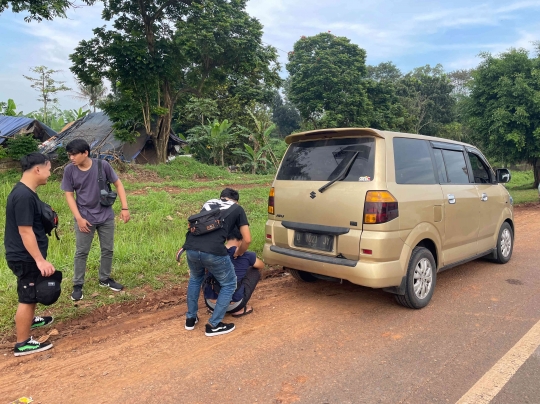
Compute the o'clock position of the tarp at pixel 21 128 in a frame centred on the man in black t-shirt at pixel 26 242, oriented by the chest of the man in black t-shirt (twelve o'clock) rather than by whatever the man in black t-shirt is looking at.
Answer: The tarp is roughly at 9 o'clock from the man in black t-shirt.

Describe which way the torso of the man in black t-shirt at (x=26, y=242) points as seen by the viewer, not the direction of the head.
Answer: to the viewer's right

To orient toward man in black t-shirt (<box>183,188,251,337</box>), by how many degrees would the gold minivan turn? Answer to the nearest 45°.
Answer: approximately 180°

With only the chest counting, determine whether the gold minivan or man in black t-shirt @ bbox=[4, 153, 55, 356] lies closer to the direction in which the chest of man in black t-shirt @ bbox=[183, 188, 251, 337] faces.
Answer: the gold minivan

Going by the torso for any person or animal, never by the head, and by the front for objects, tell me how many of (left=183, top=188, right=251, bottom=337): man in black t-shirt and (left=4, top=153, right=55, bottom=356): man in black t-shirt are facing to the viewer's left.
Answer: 0

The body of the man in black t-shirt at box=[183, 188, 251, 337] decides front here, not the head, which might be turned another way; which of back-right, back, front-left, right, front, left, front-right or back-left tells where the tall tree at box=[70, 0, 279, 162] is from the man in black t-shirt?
front-left

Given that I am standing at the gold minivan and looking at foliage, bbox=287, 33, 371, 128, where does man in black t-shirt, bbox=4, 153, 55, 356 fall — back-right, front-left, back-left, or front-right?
back-left

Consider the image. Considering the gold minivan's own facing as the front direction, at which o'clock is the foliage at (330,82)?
The foliage is roughly at 10 o'clock from the gold minivan.

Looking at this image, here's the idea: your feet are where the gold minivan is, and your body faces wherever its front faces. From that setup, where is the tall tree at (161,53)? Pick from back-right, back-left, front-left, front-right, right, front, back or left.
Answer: left

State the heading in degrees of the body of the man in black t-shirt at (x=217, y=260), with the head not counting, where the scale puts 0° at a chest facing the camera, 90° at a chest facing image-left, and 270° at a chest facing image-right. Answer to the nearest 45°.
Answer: approximately 225°

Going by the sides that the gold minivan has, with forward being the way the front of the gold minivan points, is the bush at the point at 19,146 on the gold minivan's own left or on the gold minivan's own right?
on the gold minivan's own left

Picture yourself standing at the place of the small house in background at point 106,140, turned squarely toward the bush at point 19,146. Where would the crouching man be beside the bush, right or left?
left

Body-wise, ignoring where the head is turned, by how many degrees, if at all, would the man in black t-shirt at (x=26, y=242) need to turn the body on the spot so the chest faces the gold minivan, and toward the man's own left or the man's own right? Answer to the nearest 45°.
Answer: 0° — they already face it
